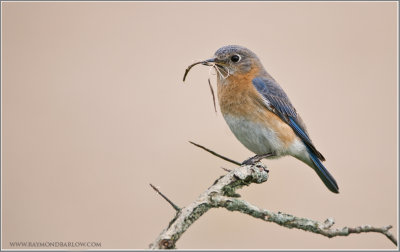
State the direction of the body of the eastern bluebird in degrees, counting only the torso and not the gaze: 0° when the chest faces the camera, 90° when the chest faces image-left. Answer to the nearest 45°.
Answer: approximately 90°
